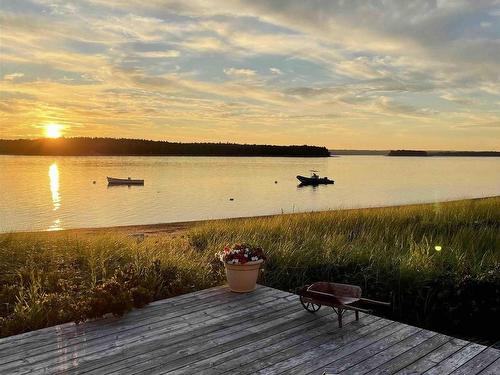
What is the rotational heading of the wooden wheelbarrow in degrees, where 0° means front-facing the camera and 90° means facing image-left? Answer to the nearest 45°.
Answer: approximately 135°

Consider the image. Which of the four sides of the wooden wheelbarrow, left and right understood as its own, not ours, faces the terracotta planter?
front

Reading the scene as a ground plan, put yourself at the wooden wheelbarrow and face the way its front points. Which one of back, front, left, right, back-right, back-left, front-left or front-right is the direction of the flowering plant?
front
